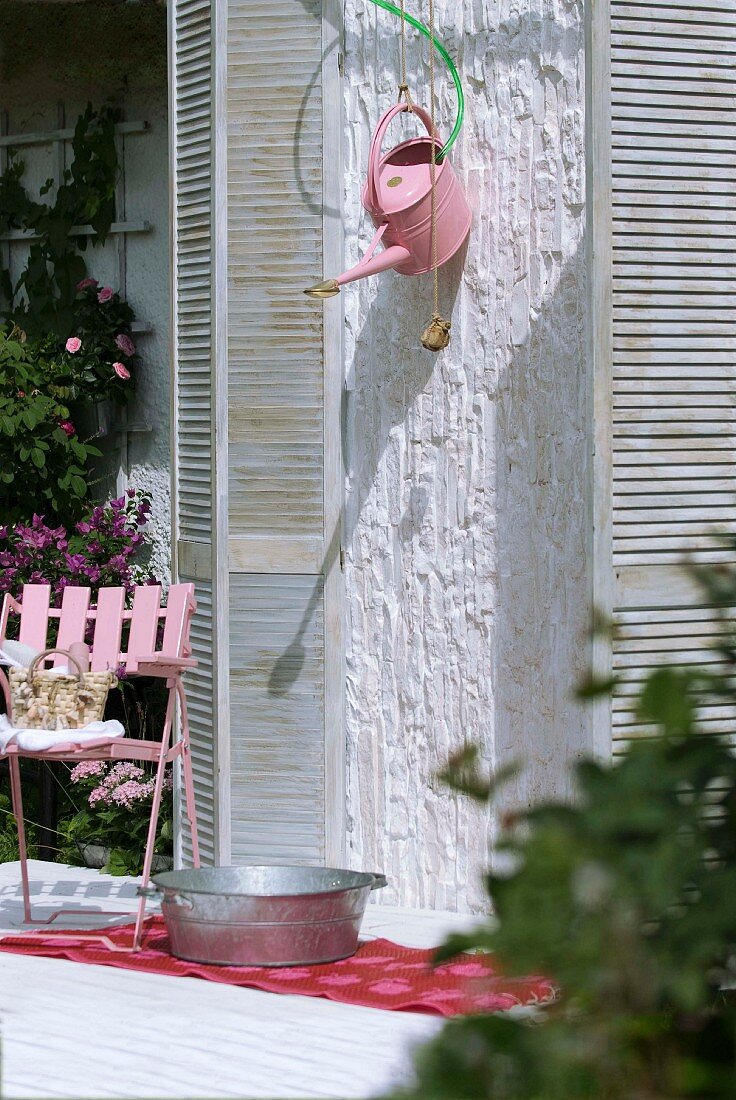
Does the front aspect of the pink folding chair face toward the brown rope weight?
no

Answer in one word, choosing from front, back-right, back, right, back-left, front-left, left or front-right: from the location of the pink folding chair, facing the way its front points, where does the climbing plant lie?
back-right

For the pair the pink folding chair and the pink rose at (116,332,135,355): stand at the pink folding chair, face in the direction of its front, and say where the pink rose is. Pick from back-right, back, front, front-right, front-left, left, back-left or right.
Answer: back-right

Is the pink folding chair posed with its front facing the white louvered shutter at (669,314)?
no

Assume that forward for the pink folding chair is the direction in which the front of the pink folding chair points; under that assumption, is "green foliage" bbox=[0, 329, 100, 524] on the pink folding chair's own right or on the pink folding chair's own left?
on the pink folding chair's own right

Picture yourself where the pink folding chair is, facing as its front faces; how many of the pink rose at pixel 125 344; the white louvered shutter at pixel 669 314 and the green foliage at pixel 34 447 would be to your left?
1
